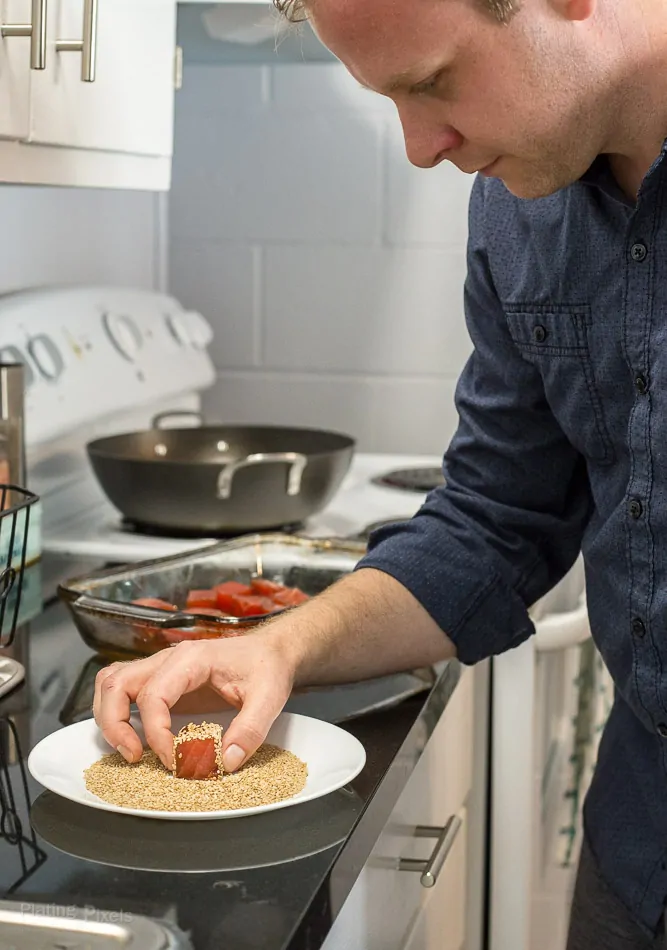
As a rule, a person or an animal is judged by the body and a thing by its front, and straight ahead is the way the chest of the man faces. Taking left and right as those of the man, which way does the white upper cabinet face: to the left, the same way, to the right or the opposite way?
to the left

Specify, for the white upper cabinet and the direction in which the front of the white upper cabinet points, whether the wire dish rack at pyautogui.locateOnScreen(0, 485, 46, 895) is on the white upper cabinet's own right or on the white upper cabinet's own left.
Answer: on the white upper cabinet's own right

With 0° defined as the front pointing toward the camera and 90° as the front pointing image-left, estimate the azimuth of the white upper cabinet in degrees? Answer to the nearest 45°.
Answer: approximately 315°

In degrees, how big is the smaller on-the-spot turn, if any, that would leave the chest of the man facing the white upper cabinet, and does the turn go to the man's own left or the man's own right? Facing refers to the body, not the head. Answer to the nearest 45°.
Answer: approximately 90° to the man's own right

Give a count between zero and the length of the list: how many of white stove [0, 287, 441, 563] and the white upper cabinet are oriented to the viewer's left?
0

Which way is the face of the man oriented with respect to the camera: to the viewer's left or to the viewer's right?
to the viewer's left

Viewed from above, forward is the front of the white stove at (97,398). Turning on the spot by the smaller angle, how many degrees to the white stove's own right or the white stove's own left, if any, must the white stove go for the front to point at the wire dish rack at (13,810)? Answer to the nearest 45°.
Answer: approximately 45° to the white stove's own right

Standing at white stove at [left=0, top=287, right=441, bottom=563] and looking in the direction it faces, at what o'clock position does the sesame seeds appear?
The sesame seeds is roughly at 1 o'clock from the white stove.
